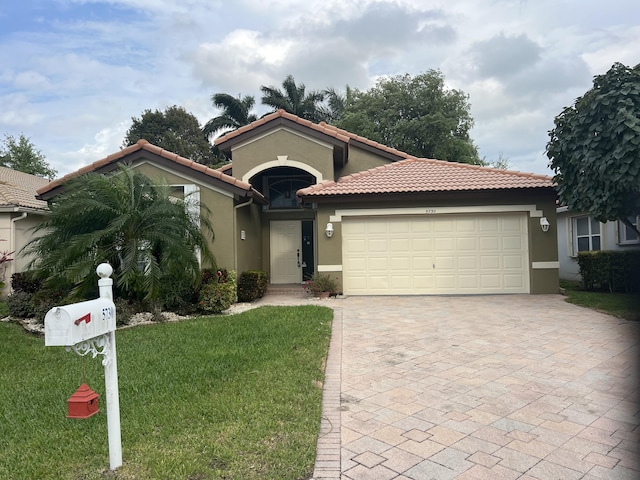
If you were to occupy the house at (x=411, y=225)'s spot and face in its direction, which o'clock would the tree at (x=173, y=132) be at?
The tree is roughly at 5 o'clock from the house.

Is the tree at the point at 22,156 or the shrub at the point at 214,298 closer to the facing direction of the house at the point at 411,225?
the shrub

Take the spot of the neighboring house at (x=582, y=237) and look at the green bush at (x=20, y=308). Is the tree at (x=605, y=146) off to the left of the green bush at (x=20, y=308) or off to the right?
left

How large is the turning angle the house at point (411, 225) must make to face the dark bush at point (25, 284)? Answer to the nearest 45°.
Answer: approximately 90° to its right

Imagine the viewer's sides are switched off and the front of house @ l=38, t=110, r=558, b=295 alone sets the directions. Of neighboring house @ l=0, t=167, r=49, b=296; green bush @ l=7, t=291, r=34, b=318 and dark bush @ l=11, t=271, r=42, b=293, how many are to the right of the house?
3

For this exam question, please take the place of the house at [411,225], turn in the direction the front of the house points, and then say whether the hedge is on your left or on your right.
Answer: on your left

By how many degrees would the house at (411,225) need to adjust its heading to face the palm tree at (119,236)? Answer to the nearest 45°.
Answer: approximately 45° to its right

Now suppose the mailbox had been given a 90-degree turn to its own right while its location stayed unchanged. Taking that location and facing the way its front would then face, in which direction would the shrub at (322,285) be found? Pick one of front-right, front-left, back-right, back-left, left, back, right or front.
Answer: right

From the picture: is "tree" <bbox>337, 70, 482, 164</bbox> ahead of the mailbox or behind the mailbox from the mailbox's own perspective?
behind

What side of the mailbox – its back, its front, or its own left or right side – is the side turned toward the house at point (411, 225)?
back

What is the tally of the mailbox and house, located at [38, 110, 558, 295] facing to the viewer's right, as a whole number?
0

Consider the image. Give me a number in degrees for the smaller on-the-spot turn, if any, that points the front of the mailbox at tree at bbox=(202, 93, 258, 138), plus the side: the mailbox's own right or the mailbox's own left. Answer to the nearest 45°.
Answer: approximately 135° to the mailbox's own right

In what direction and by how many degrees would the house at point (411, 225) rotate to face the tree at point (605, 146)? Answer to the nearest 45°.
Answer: approximately 45° to its left

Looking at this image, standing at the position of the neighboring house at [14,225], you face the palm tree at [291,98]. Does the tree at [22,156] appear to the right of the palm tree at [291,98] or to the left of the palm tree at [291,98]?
left

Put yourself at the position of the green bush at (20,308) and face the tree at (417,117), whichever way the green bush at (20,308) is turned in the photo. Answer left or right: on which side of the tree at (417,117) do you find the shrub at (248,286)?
right

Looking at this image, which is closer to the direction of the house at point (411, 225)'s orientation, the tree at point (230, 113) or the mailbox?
the mailbox
